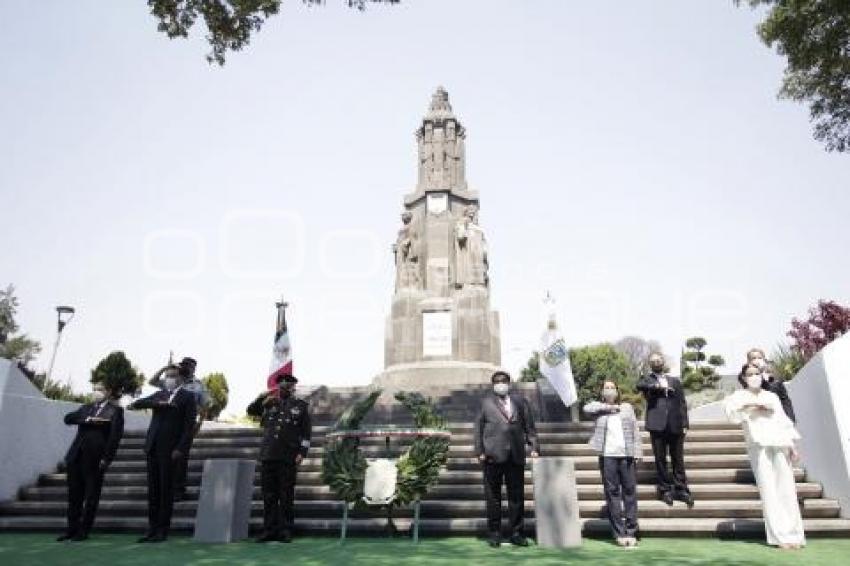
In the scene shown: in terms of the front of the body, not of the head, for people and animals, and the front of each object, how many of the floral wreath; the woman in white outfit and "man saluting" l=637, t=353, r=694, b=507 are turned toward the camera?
3

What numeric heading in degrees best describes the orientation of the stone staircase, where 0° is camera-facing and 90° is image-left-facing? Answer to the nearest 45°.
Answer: approximately 0°

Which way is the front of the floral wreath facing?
toward the camera

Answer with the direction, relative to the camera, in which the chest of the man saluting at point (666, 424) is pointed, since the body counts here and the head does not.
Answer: toward the camera

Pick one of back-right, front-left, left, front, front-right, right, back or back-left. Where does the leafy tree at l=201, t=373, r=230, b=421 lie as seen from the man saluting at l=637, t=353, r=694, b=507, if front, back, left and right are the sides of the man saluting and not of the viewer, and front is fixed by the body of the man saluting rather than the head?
back-right

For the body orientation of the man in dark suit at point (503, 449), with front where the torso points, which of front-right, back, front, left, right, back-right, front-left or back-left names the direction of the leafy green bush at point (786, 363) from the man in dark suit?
back-left

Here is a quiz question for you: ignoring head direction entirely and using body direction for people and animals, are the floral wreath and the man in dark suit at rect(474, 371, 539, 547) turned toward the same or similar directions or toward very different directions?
same or similar directions

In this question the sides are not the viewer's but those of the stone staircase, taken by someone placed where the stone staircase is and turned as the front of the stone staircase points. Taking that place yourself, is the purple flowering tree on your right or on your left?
on your left

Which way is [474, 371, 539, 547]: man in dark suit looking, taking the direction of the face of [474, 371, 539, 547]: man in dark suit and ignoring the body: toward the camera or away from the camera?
toward the camera

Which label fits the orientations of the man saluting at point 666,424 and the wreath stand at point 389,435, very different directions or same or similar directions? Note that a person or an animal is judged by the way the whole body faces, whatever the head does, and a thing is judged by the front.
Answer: same or similar directions

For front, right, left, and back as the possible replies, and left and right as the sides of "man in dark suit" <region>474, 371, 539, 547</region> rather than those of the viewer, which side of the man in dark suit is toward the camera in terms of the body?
front

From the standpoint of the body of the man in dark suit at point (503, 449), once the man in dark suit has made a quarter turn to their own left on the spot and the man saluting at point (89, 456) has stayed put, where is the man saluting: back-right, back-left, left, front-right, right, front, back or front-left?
back

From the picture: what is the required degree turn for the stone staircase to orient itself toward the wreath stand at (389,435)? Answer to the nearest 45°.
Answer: approximately 45° to its right
